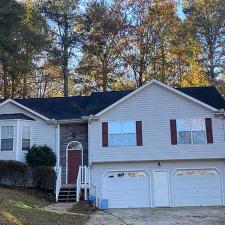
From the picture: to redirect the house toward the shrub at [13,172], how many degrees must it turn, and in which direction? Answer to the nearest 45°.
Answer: approximately 90° to its right

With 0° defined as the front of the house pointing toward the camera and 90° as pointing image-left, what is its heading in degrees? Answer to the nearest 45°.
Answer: approximately 0°
